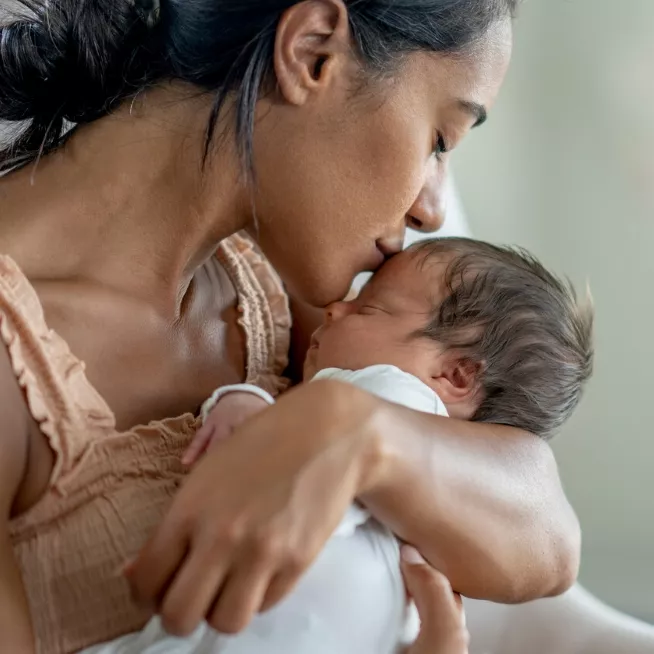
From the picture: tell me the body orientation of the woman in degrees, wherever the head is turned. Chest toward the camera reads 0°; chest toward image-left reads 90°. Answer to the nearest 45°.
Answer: approximately 315°

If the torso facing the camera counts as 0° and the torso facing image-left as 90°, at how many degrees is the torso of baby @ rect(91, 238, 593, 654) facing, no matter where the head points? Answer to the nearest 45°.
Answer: approximately 90°

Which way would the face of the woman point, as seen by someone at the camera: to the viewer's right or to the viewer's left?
to the viewer's right

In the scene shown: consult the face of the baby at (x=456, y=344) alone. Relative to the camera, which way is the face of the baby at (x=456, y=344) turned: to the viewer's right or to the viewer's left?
to the viewer's left
